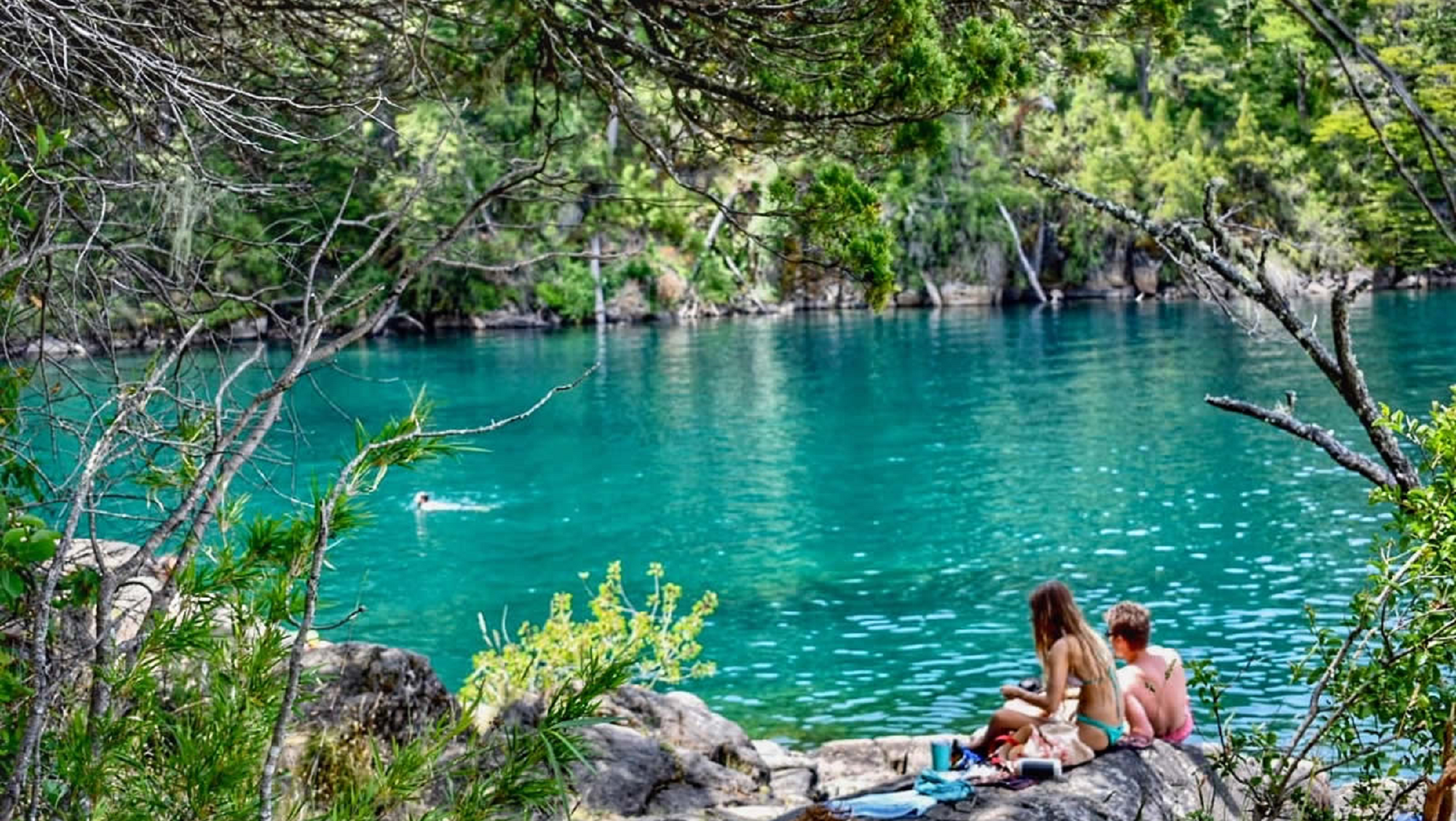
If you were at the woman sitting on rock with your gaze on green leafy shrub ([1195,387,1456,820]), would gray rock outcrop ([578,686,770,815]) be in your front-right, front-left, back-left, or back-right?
back-right

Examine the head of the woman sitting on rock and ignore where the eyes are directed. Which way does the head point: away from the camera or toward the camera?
away from the camera

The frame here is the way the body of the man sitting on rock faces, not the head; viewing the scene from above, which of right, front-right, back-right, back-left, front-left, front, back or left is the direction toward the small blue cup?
left

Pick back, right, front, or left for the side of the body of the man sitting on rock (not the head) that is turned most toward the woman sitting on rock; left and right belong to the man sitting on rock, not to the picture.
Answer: left

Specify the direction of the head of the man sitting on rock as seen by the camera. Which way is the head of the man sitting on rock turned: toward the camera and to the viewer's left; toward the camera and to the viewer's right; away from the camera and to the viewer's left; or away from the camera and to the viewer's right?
away from the camera and to the viewer's left

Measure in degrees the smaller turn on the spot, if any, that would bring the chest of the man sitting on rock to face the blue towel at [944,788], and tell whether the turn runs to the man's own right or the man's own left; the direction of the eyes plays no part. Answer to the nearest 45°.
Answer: approximately 90° to the man's own left

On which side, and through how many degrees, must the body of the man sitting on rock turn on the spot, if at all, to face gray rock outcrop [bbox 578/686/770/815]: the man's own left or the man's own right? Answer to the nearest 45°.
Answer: approximately 45° to the man's own left

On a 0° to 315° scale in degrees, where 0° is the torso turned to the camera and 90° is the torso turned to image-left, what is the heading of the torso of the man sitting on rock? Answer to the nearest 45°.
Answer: approximately 135°
